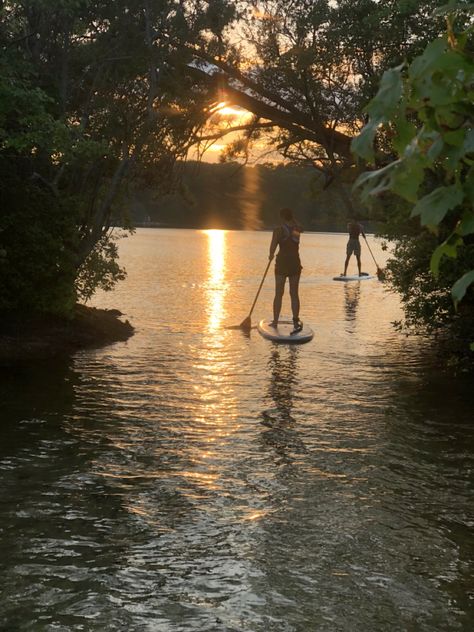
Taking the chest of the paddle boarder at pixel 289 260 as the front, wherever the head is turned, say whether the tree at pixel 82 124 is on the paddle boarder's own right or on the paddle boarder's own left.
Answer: on the paddle boarder's own left

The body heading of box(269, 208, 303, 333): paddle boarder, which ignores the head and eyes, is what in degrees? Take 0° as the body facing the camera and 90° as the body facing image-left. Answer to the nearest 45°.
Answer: approximately 180°
